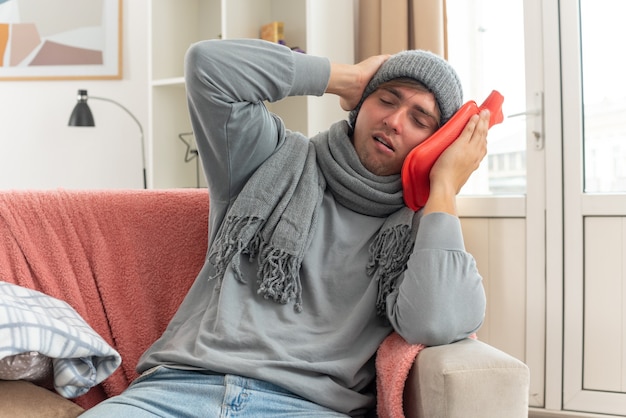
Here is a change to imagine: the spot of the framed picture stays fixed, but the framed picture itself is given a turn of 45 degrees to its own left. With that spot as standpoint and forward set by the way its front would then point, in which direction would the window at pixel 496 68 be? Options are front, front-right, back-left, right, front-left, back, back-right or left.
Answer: front

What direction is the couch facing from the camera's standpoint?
toward the camera

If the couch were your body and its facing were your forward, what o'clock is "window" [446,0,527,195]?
The window is roughly at 8 o'clock from the couch.

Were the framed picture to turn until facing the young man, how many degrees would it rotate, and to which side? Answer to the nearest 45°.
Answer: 0° — it already faces them

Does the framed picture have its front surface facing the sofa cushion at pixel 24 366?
yes

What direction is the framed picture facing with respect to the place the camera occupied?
facing the viewer

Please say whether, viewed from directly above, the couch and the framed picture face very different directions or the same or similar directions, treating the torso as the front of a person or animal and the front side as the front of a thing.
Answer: same or similar directions

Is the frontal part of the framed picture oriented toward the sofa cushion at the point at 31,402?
yes

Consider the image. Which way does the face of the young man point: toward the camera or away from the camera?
toward the camera

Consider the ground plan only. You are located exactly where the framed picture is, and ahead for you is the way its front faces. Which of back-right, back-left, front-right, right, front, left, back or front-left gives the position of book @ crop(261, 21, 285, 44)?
front-left

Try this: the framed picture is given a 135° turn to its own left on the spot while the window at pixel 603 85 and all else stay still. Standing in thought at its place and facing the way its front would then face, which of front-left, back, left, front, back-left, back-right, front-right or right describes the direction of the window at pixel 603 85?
right

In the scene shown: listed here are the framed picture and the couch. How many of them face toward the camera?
2
